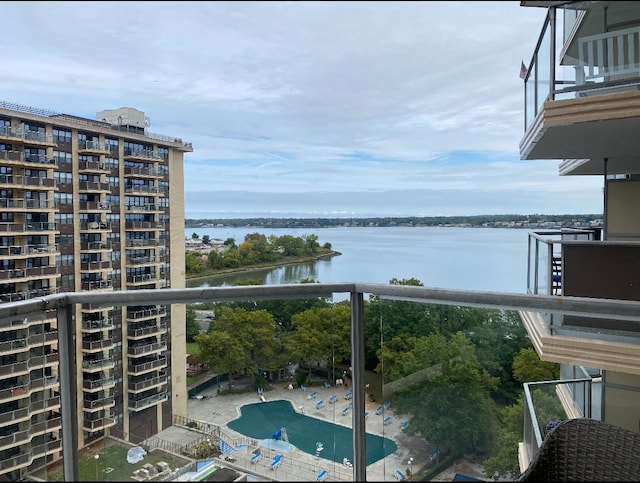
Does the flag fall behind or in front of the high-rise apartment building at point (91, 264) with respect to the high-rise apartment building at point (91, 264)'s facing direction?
in front

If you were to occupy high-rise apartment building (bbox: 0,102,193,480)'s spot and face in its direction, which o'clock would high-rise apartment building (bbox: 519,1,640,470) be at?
high-rise apartment building (bbox: 519,1,640,470) is roughly at 1 o'clock from high-rise apartment building (bbox: 0,102,193,480).

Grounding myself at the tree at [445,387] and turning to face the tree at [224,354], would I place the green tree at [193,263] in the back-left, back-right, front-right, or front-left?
front-right

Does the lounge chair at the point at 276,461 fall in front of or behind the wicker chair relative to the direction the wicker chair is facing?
in front

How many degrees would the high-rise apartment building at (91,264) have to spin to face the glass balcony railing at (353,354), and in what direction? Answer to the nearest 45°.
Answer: approximately 45° to its right

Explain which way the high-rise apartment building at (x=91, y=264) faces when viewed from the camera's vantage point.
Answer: facing the viewer and to the right of the viewer
